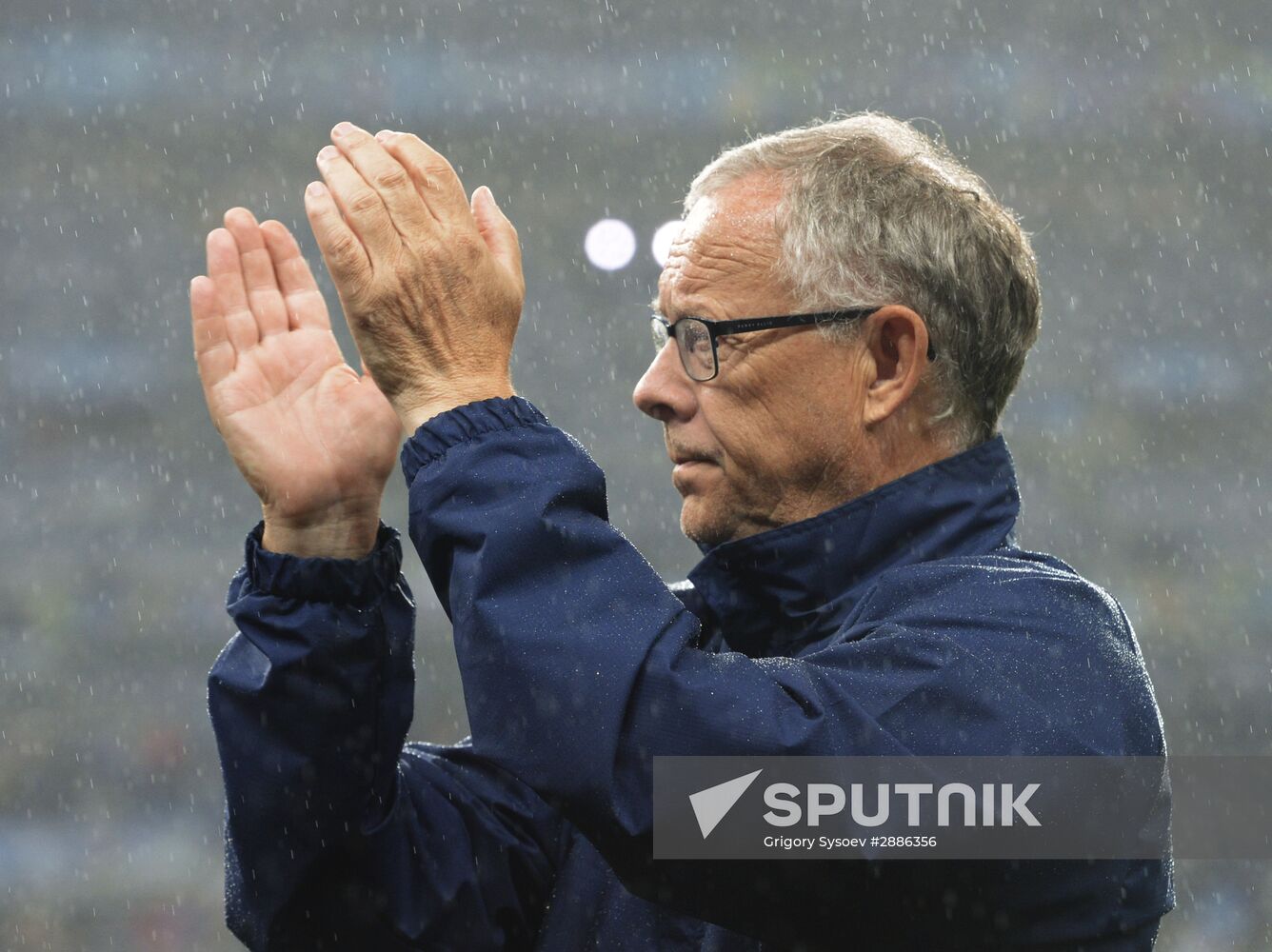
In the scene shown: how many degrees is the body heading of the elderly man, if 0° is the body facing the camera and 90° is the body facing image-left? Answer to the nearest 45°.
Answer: approximately 90°

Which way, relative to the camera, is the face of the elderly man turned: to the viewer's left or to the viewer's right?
to the viewer's left
